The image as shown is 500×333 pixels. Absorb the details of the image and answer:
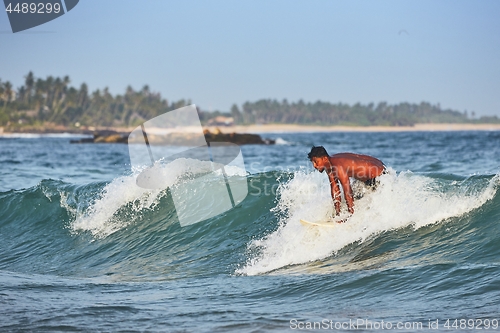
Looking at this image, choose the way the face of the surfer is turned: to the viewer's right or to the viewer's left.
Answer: to the viewer's left

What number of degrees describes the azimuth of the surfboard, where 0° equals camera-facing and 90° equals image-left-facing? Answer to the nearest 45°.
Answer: approximately 90°
